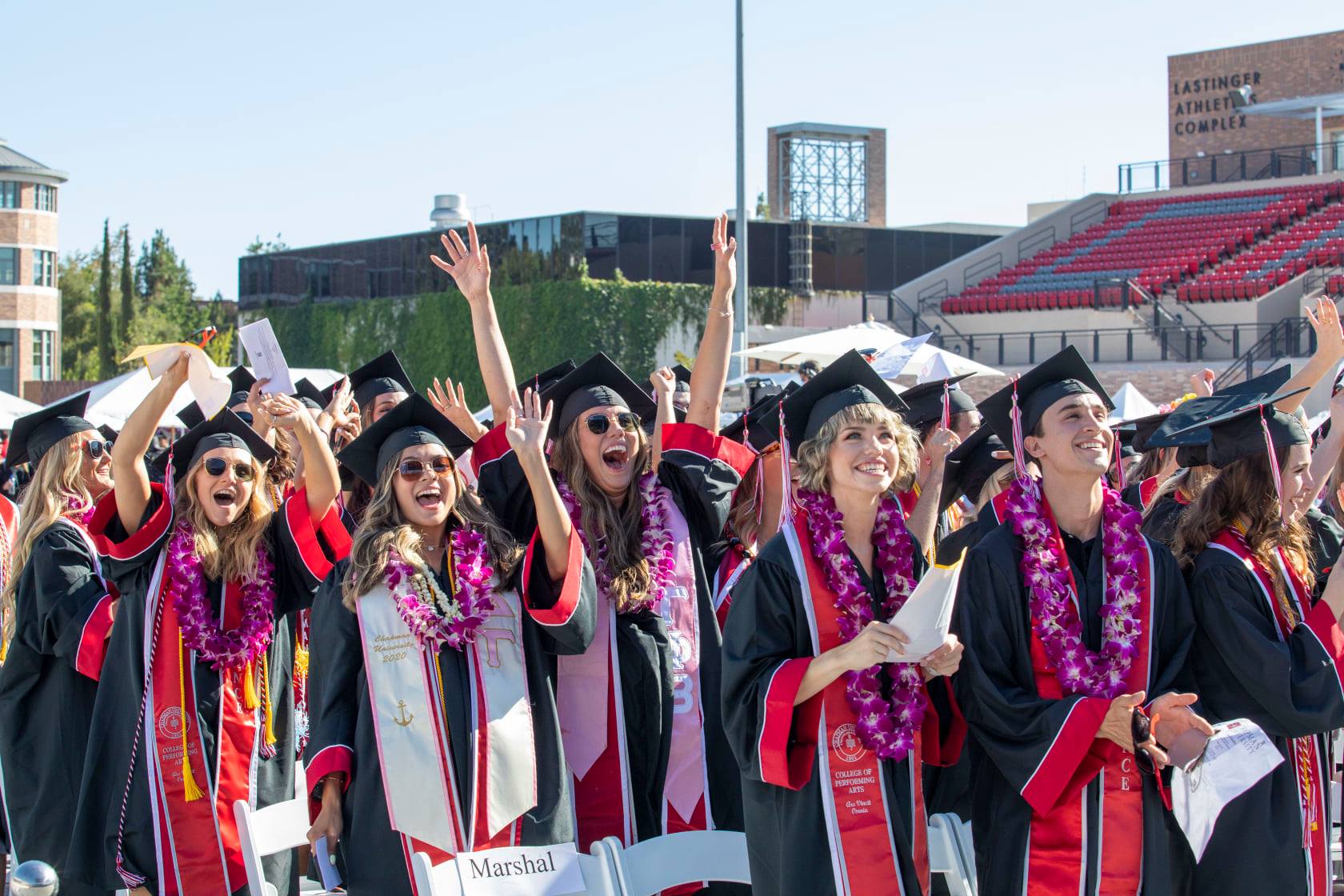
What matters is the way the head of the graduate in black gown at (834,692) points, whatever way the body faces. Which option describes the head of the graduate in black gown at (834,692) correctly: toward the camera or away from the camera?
toward the camera

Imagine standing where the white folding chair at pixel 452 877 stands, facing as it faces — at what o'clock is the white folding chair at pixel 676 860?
the white folding chair at pixel 676 860 is roughly at 10 o'clock from the white folding chair at pixel 452 877.

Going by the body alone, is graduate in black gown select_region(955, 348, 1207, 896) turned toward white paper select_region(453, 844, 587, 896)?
no

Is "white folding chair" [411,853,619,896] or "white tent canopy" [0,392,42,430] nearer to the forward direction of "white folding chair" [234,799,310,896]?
the white folding chair

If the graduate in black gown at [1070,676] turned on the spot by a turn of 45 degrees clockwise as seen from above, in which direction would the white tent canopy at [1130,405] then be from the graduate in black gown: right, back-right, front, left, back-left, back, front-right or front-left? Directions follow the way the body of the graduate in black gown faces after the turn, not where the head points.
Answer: back

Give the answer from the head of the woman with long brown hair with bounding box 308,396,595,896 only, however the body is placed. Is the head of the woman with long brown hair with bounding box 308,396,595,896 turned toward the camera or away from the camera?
toward the camera

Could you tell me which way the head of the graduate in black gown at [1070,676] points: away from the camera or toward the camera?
toward the camera

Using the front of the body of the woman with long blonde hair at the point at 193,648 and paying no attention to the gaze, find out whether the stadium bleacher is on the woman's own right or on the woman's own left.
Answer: on the woman's own left

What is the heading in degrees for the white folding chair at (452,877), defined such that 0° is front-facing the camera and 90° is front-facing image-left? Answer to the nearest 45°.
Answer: approximately 315°

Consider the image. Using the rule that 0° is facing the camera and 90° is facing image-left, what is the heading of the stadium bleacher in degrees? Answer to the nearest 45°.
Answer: approximately 45°
